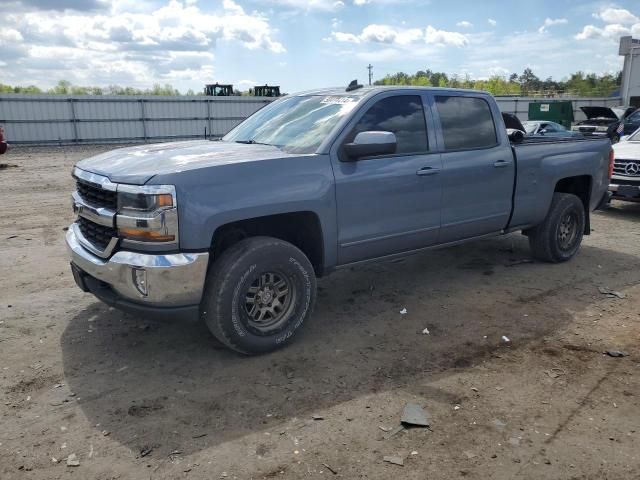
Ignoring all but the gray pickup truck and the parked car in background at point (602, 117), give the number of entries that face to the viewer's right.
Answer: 0

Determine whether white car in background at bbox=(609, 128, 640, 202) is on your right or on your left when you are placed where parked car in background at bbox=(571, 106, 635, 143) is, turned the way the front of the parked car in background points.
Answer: on your left

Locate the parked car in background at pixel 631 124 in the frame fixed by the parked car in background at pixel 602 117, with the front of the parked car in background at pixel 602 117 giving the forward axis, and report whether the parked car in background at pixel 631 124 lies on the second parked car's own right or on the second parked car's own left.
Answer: on the second parked car's own left

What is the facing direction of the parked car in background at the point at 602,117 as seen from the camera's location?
facing the viewer and to the left of the viewer

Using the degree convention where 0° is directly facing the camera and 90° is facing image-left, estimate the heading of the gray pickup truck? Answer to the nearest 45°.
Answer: approximately 45°

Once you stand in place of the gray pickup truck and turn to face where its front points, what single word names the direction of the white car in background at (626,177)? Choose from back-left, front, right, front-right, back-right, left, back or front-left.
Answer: back

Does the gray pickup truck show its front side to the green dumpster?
no

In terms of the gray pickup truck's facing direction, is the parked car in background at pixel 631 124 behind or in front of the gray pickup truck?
behind

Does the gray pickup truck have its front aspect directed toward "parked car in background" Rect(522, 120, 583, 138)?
no

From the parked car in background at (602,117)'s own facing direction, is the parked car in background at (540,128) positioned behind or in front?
in front

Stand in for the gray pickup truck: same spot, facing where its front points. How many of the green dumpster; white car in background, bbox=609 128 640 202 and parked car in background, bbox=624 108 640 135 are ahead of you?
0

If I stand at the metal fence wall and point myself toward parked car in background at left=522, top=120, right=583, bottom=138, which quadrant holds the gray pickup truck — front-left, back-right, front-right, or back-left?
front-right

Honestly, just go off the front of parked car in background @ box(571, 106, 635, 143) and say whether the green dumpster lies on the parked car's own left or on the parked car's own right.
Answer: on the parked car's own right

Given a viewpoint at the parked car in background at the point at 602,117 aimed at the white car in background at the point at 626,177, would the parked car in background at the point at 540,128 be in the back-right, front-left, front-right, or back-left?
front-right
